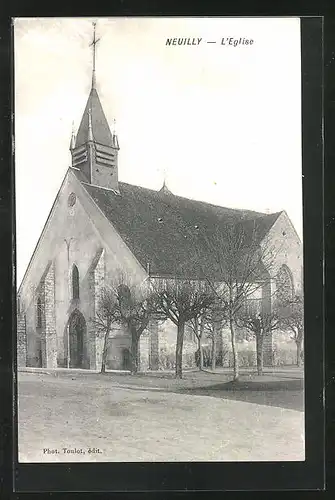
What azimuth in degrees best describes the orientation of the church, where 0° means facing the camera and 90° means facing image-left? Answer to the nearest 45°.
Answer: approximately 45°
